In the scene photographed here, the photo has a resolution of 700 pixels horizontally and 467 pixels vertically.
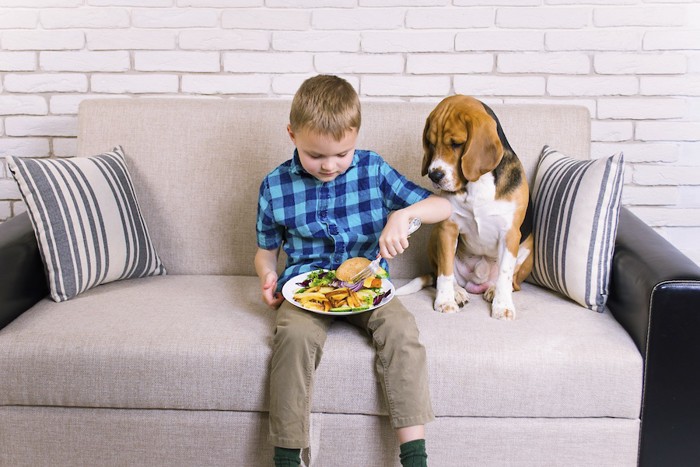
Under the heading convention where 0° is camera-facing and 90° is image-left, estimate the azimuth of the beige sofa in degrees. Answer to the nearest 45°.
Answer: approximately 0°

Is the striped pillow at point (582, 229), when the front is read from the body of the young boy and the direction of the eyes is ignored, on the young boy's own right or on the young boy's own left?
on the young boy's own left

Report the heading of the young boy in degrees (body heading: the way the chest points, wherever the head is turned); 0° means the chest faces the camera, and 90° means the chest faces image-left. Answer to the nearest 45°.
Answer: approximately 0°
